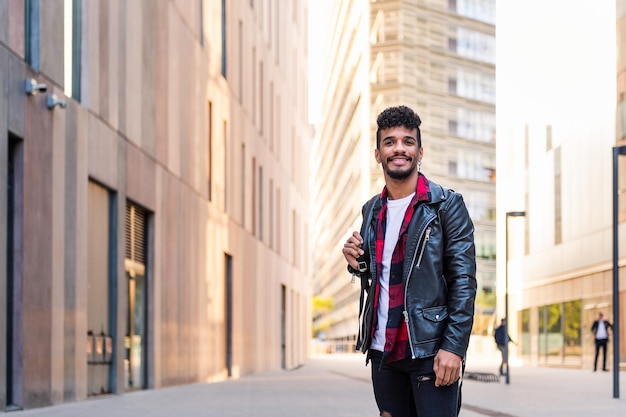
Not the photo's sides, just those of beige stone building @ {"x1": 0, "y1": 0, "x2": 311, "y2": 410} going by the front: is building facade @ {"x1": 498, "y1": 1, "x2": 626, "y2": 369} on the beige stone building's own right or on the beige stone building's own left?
on the beige stone building's own left

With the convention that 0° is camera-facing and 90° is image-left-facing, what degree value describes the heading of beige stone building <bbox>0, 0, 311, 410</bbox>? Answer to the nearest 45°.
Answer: approximately 315°

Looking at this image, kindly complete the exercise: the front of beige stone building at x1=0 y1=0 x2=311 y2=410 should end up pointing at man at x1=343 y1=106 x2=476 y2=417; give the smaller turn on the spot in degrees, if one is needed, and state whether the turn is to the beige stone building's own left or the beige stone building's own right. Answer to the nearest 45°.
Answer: approximately 45° to the beige stone building's own right

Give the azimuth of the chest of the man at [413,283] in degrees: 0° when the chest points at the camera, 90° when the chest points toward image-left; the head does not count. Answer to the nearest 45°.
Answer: approximately 45°

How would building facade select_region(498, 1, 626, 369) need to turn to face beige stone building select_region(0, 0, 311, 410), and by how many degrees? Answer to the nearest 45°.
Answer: approximately 45° to its left

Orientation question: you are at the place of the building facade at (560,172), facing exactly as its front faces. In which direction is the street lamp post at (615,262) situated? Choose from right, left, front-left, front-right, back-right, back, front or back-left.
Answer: front-left

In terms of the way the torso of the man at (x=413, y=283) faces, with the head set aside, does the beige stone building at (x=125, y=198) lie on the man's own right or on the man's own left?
on the man's own right

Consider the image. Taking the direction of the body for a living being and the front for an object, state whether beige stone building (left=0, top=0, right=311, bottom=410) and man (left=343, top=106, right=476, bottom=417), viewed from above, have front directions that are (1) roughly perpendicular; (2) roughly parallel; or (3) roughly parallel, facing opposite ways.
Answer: roughly perpendicular
